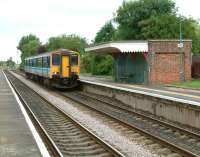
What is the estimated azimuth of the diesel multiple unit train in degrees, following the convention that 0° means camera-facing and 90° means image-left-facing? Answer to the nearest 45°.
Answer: approximately 315°

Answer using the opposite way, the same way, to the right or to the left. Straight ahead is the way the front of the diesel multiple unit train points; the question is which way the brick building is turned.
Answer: to the right

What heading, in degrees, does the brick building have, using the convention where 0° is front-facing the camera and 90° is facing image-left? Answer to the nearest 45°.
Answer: approximately 45°

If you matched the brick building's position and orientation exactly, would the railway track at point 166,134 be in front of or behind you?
in front

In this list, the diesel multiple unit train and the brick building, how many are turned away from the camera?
0

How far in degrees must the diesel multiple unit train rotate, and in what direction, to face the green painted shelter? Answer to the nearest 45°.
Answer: approximately 90° to its left

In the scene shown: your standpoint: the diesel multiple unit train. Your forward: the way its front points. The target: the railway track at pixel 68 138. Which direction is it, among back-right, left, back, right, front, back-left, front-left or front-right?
front-right

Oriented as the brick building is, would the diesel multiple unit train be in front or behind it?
in front

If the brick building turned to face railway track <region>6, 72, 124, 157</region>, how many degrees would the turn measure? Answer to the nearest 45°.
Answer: approximately 45° to its left

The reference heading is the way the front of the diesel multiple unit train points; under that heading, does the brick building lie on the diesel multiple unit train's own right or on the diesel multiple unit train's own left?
on the diesel multiple unit train's own left
